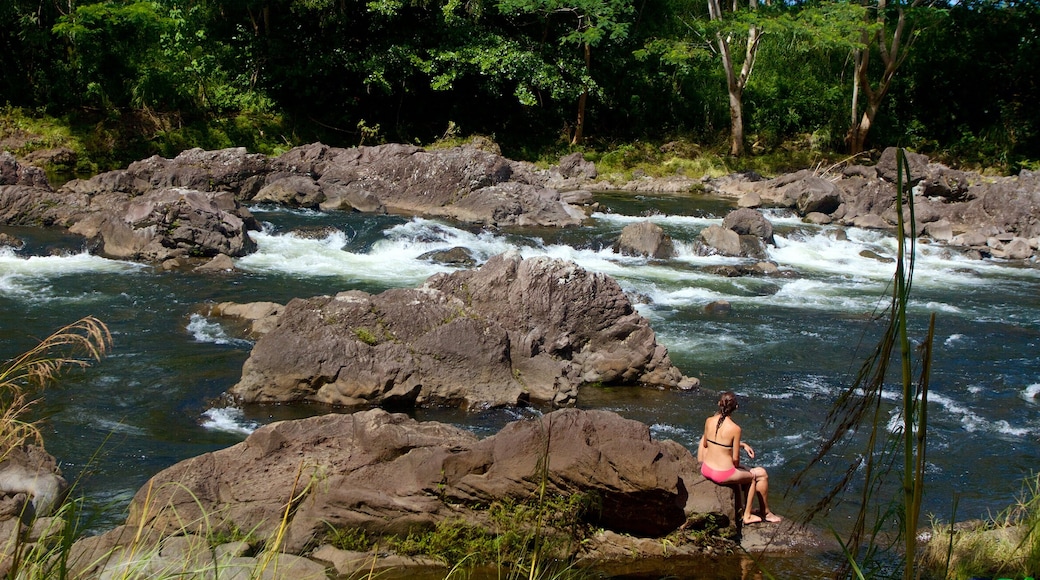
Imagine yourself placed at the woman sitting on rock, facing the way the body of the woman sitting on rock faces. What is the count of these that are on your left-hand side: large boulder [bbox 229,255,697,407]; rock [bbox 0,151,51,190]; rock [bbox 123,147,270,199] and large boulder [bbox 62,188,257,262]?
4

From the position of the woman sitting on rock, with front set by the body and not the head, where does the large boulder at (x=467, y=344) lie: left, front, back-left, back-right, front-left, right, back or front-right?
left

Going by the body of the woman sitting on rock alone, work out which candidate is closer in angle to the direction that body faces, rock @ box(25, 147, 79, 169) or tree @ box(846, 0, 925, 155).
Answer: the tree

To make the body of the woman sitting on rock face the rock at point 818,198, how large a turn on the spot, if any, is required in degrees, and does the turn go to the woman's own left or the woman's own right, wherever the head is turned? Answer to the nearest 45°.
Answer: approximately 45° to the woman's own left

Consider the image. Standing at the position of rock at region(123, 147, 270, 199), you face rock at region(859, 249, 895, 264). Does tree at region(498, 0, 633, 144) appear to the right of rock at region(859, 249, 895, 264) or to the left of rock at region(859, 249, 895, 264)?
left

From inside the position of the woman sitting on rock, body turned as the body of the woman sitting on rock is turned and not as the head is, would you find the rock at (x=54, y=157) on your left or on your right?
on your left

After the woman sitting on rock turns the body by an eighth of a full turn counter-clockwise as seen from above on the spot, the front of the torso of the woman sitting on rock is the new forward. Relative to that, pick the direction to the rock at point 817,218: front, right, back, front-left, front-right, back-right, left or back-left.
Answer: front

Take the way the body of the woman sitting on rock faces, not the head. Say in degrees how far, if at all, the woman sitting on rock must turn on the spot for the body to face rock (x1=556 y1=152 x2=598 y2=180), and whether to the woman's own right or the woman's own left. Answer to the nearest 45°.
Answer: approximately 45° to the woman's own left

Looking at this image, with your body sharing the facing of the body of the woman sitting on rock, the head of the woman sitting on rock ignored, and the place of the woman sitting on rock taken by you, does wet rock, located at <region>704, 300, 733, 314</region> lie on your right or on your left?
on your left

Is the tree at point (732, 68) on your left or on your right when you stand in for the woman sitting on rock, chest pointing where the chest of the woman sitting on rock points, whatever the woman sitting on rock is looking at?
on your left

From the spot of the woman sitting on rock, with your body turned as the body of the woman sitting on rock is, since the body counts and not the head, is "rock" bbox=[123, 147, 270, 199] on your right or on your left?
on your left

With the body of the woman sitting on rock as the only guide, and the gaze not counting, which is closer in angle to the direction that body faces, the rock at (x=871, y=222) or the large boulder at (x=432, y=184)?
the rock

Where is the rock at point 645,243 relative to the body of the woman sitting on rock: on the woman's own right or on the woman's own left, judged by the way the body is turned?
on the woman's own left

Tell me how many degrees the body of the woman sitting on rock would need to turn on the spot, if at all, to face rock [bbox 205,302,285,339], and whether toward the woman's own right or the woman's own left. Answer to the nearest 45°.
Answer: approximately 90° to the woman's own left

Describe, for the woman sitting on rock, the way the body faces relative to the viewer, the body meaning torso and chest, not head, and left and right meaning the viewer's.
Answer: facing away from the viewer and to the right of the viewer
